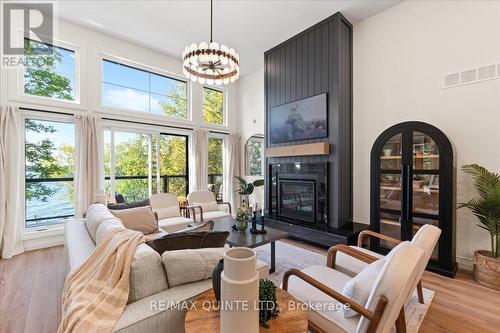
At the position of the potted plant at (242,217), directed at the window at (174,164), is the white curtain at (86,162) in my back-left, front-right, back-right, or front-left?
front-left

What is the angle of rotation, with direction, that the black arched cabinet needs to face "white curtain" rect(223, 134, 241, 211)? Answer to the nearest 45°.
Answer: approximately 45° to its right

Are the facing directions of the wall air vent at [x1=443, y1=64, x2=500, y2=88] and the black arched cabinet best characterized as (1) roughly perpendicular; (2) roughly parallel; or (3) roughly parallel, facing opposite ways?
roughly parallel

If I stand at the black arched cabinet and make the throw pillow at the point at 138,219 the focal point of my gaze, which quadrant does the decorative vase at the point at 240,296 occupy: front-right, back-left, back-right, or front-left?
front-left

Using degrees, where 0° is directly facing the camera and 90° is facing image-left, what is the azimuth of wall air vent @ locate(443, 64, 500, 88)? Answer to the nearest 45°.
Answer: approximately 45°

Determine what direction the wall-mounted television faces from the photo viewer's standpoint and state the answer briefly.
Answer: facing the viewer and to the left of the viewer

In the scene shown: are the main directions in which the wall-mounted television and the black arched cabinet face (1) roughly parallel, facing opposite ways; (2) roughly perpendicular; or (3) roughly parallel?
roughly parallel

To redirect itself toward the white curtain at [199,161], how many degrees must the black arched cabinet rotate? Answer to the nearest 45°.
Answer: approximately 45° to its right

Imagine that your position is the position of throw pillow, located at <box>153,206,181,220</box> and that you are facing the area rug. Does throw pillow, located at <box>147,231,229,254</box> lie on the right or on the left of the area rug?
right

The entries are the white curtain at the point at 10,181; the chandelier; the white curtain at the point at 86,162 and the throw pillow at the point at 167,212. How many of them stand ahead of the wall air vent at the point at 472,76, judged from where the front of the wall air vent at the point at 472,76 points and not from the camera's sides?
4

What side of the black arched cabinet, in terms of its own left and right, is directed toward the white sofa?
front

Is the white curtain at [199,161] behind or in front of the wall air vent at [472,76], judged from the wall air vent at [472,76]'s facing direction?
in front

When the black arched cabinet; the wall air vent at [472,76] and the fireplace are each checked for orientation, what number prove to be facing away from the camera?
0

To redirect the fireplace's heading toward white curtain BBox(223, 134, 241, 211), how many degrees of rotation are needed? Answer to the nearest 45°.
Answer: approximately 90° to its right

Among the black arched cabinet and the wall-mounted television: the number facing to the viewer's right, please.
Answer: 0

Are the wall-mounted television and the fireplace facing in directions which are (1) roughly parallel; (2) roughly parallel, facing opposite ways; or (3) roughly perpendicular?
roughly parallel

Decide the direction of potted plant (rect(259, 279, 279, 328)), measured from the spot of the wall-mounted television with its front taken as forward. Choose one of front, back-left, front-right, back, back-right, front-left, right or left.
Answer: front-left

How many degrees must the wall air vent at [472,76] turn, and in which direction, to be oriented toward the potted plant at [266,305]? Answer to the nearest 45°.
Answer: approximately 45° to its left

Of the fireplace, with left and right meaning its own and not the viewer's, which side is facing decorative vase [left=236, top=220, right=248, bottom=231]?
front
